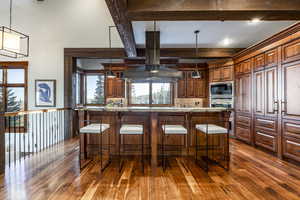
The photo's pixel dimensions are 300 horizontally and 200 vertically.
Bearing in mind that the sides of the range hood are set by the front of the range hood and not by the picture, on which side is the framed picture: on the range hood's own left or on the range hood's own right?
on the range hood's own right

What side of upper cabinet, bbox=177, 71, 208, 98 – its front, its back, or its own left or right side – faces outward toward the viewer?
front

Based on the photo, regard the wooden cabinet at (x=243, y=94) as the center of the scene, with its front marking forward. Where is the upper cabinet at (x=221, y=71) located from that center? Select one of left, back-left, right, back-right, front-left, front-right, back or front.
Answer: right

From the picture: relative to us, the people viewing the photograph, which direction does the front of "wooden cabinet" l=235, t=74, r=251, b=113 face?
facing the viewer and to the left of the viewer

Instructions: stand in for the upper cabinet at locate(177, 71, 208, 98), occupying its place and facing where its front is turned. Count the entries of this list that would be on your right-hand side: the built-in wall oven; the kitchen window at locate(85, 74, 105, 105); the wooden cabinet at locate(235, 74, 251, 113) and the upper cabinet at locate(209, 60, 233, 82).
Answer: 1

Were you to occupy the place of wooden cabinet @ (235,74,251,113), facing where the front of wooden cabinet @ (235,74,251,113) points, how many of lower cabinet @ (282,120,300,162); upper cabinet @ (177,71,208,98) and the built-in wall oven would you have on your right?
2

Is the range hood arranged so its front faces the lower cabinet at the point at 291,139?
no

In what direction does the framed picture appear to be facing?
toward the camera

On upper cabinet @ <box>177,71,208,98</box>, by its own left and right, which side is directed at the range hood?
front

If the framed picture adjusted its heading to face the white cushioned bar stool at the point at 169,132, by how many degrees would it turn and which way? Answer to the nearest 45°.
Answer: approximately 45° to its left

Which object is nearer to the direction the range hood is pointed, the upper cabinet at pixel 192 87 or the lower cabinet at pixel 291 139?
the lower cabinet

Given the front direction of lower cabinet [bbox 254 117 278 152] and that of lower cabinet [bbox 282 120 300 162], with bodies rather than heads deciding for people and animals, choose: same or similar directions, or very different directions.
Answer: same or similar directions

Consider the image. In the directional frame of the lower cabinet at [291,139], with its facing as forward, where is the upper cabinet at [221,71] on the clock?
The upper cabinet is roughly at 3 o'clock from the lower cabinet.

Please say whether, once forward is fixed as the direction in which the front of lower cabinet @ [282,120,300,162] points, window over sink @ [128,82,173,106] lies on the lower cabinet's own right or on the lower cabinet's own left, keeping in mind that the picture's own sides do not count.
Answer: on the lower cabinet's own right

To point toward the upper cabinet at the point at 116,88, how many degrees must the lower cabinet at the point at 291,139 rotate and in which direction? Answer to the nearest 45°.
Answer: approximately 45° to its right

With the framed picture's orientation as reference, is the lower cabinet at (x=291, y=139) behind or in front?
in front

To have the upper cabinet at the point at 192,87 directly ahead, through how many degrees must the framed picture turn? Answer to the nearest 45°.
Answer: approximately 90° to its left

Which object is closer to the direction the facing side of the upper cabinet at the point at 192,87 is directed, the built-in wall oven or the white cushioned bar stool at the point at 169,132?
the white cushioned bar stool
